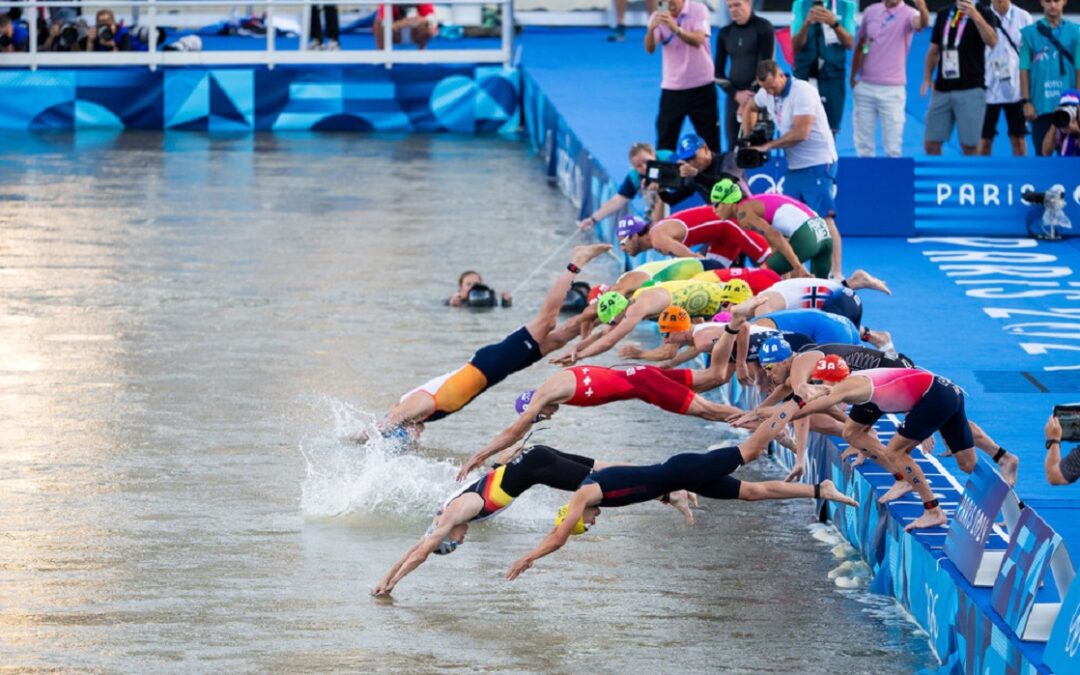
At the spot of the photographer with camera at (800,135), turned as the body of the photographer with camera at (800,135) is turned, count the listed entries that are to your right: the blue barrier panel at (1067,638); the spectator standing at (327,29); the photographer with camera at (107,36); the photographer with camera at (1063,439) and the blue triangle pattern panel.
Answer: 3

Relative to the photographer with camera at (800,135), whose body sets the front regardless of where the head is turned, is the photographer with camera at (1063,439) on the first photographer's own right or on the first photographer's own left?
on the first photographer's own left

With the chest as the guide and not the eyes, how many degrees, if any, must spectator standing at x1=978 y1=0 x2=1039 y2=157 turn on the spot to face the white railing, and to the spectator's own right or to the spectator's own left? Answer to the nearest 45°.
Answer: approximately 135° to the spectator's own right

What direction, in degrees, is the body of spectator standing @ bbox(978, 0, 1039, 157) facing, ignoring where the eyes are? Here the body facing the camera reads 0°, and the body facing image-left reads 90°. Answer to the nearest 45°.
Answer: approximately 0°

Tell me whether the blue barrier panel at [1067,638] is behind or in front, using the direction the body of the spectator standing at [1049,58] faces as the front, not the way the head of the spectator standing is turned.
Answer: in front

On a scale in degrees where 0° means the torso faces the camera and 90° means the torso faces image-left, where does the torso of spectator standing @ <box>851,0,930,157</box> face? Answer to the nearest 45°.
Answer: approximately 0°

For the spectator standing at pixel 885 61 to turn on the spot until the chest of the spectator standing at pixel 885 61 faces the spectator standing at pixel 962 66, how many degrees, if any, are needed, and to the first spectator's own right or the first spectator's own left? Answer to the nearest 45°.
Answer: approximately 90° to the first spectator's own left

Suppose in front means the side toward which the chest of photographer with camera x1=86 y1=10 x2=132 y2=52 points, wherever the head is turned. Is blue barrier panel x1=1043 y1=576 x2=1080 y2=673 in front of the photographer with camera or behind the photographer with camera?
in front
